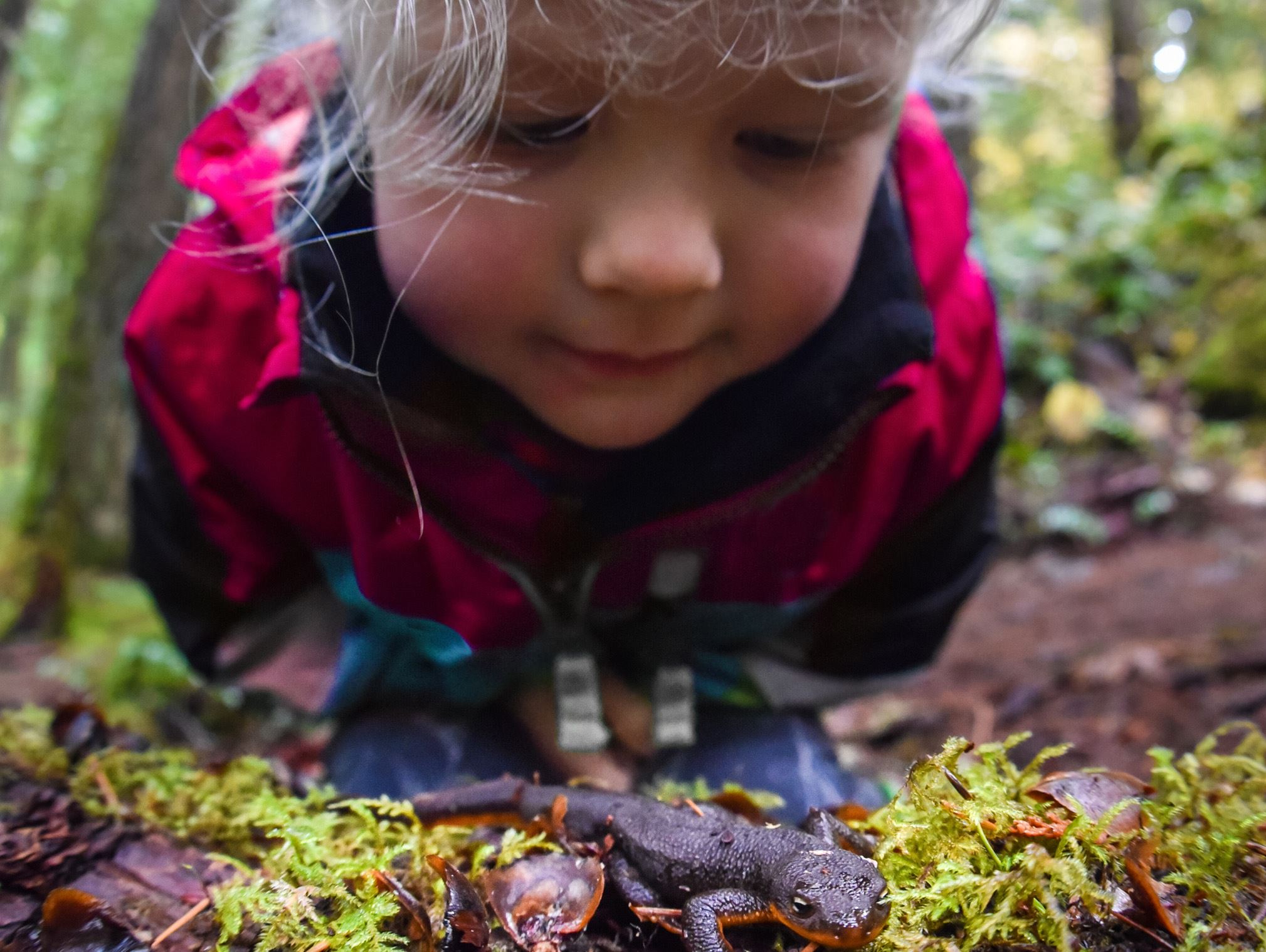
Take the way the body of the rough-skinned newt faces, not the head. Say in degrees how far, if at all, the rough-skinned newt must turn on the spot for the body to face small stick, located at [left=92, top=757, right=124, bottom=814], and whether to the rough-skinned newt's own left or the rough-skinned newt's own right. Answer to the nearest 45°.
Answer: approximately 135° to the rough-skinned newt's own right

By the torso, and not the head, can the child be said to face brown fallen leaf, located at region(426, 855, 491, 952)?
yes

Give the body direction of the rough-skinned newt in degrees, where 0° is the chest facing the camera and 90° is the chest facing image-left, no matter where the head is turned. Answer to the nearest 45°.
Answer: approximately 315°

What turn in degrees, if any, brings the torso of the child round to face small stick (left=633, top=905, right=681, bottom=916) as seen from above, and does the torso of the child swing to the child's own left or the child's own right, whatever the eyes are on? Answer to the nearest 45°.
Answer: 0° — they already face it

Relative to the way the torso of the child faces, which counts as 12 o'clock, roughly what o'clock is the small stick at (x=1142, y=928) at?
The small stick is roughly at 11 o'clock from the child.

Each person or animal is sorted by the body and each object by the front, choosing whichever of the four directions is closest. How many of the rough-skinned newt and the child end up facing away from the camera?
0
